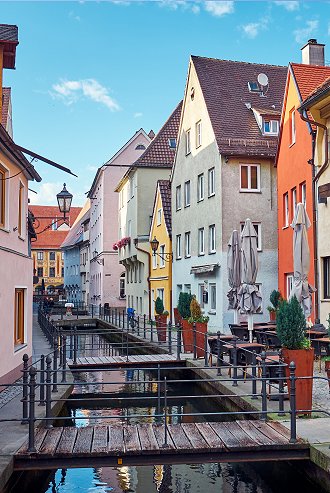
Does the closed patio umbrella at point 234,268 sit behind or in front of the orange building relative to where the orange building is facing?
in front

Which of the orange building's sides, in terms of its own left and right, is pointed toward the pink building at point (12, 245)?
front

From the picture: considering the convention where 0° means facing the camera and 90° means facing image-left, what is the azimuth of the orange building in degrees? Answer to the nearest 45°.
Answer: approximately 45°

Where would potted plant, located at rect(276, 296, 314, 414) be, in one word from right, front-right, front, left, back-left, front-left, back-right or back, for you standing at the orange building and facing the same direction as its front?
front-left

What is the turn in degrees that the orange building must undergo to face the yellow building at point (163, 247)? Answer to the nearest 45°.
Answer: approximately 90° to its right

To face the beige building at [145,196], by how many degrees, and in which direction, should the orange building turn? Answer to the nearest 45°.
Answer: approximately 90° to its right

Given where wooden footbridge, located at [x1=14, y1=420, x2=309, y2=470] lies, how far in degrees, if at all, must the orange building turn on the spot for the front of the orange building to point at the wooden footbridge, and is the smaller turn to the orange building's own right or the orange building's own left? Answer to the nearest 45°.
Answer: approximately 45° to the orange building's own left

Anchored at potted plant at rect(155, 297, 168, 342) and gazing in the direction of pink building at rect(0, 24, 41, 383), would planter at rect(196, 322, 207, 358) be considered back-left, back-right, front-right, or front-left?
front-left
